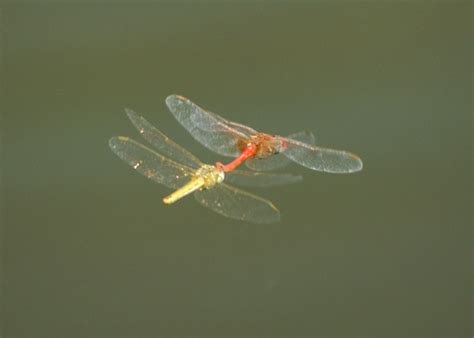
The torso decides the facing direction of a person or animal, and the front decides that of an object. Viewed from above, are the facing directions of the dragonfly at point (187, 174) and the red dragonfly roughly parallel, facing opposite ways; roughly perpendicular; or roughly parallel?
roughly parallel

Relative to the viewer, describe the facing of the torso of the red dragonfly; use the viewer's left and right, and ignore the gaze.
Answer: facing away from the viewer and to the right of the viewer

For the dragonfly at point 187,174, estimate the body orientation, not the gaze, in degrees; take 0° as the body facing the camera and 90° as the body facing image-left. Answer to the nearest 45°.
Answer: approximately 225°
